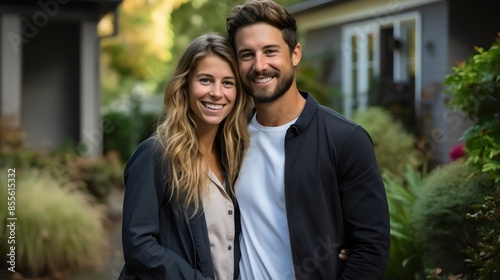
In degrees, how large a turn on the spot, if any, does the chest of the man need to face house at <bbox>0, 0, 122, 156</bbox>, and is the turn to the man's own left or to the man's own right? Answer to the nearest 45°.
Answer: approximately 90° to the man's own right

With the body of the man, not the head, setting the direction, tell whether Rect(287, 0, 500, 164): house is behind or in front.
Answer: behind

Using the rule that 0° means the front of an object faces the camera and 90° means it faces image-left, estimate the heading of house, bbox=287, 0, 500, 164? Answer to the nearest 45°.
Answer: approximately 45°

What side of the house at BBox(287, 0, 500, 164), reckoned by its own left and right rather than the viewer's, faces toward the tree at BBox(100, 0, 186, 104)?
right

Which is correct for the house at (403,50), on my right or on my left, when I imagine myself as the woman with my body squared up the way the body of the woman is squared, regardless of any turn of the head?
on my left

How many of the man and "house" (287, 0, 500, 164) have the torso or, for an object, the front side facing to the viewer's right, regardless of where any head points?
0

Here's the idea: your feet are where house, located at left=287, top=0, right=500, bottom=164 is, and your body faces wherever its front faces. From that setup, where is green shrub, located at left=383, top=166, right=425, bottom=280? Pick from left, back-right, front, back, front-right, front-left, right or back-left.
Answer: front-left
